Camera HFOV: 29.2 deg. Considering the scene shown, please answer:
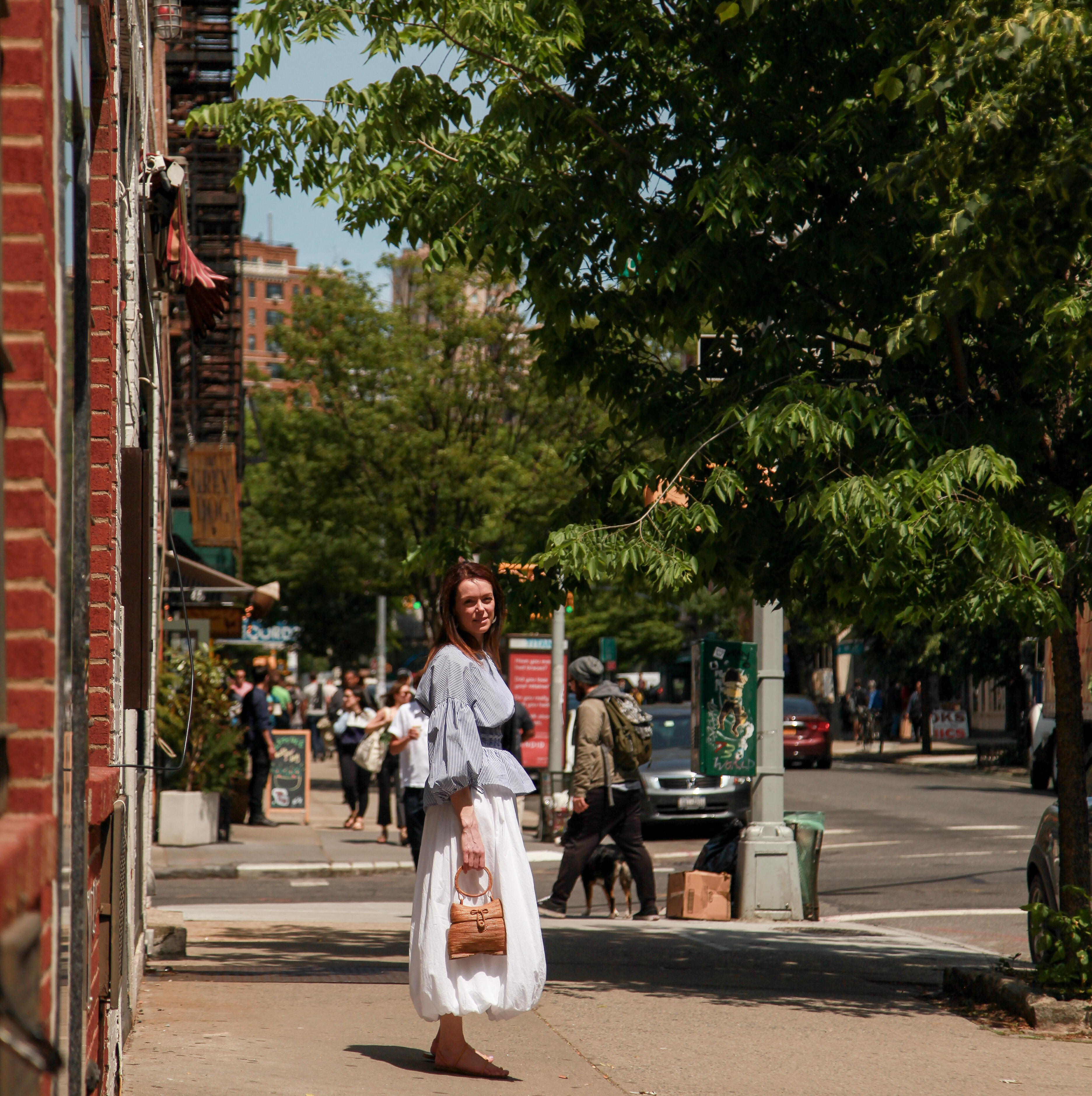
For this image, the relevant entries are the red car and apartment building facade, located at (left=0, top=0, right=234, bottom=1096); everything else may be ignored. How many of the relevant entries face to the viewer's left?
0

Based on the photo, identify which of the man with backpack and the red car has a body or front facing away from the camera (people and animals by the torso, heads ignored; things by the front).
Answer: the red car

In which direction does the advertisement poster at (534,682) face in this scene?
toward the camera

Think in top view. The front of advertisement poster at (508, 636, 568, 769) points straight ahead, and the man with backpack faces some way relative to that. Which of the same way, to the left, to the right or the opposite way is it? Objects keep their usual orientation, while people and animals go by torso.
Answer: to the right

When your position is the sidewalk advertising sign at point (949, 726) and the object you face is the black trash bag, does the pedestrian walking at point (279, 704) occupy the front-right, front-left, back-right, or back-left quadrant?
front-right

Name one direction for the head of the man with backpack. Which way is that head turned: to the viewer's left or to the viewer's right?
to the viewer's left

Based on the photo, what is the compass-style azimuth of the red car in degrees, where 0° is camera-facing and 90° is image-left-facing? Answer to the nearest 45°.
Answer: approximately 180°

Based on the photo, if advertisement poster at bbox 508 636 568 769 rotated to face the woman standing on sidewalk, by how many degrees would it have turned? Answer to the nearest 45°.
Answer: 0° — it already faces them

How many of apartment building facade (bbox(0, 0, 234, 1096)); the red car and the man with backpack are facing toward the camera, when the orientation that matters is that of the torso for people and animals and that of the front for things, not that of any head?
0

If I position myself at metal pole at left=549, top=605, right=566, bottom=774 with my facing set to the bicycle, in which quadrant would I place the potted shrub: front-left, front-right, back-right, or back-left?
back-left

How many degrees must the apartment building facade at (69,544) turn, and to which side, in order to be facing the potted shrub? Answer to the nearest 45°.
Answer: approximately 90° to its left

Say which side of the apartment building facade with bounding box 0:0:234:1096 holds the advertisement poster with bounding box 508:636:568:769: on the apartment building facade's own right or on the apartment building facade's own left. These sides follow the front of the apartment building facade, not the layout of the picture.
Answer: on the apartment building facade's own left

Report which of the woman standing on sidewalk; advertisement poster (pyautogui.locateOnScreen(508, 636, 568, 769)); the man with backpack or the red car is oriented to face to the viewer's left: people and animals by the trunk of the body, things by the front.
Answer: the man with backpack
